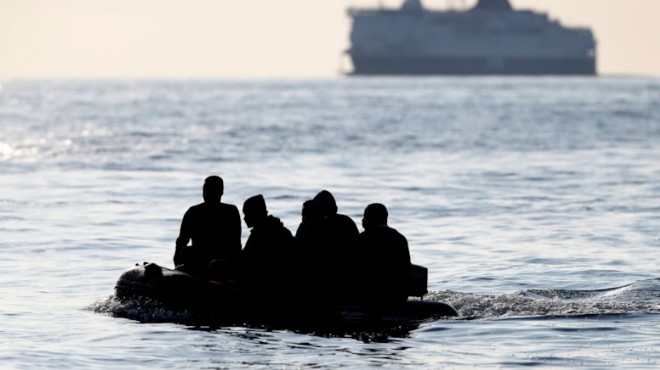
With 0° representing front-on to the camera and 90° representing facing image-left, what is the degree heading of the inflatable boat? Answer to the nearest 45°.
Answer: approximately 90°

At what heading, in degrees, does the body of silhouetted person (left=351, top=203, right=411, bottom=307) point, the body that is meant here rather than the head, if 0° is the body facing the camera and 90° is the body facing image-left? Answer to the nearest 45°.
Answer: approximately 135°

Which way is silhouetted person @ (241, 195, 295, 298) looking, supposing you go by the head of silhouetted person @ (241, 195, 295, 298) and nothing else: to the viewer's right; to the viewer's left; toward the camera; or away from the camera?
to the viewer's left

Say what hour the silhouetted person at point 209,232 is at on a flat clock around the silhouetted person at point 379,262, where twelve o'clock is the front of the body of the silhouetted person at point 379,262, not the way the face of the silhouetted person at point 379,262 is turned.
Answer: the silhouetted person at point 209,232 is roughly at 11 o'clock from the silhouetted person at point 379,262.
